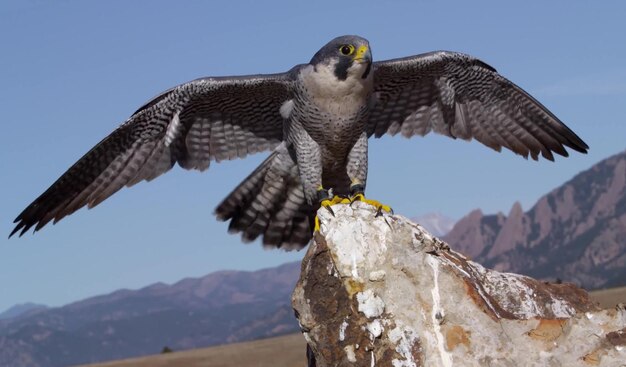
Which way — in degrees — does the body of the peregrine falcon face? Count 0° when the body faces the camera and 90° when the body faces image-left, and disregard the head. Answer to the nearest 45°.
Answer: approximately 315°
